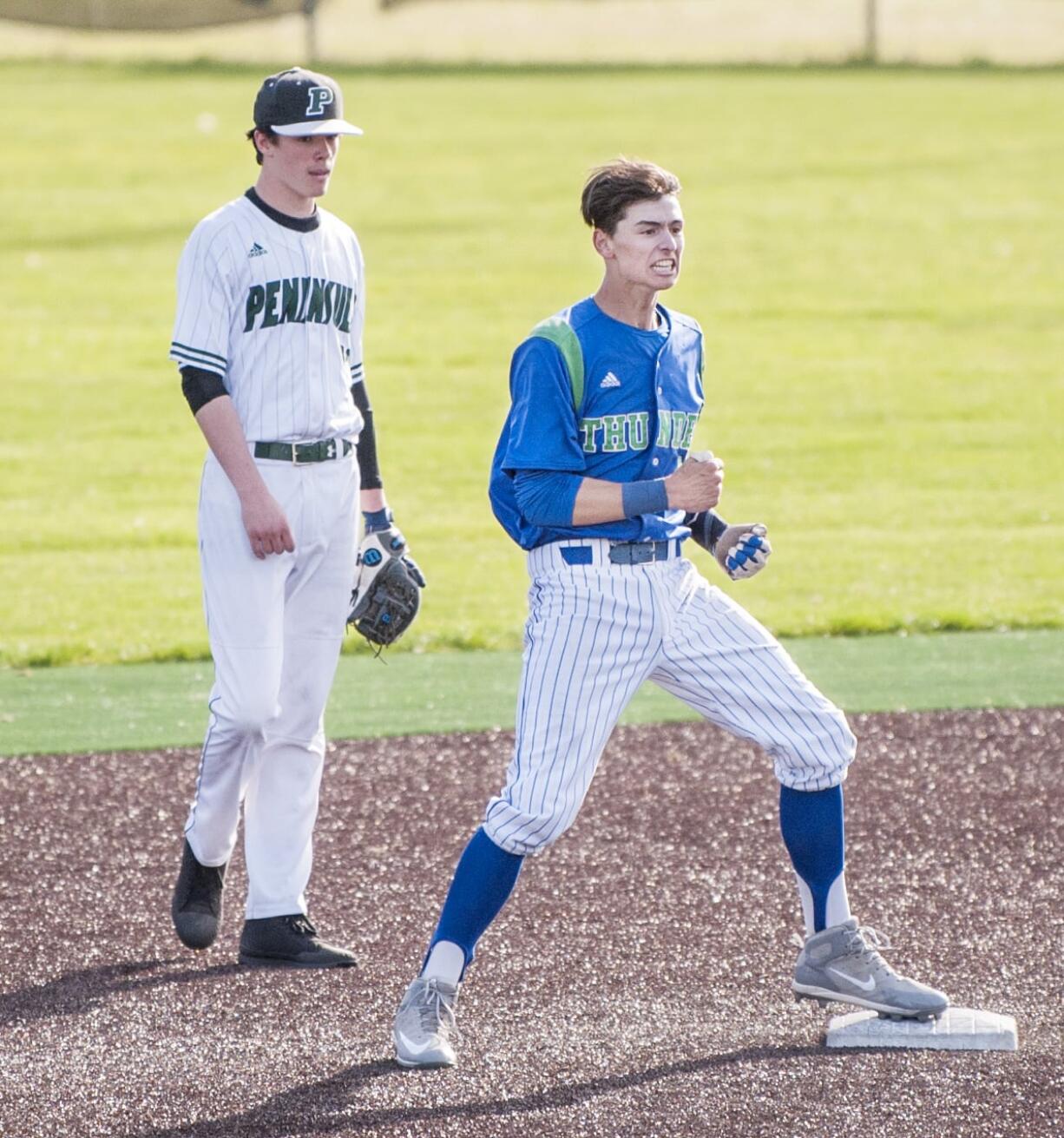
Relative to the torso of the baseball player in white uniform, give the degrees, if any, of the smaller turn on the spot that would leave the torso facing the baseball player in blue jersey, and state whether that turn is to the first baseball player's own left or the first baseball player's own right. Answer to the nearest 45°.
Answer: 0° — they already face them

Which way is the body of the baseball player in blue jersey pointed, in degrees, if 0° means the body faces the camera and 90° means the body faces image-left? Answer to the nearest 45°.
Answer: approximately 315°

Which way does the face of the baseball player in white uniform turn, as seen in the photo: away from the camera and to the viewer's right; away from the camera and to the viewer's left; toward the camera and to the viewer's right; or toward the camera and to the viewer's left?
toward the camera and to the viewer's right

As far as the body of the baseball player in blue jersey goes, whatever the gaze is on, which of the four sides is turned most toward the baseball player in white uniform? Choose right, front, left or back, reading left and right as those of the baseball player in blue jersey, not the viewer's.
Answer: back

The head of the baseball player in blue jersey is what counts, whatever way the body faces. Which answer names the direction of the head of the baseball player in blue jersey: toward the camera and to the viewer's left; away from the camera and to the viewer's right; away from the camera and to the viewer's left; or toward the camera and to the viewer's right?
toward the camera and to the viewer's right

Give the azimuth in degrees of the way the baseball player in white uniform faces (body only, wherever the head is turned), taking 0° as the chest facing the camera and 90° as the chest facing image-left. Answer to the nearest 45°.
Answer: approximately 315°
